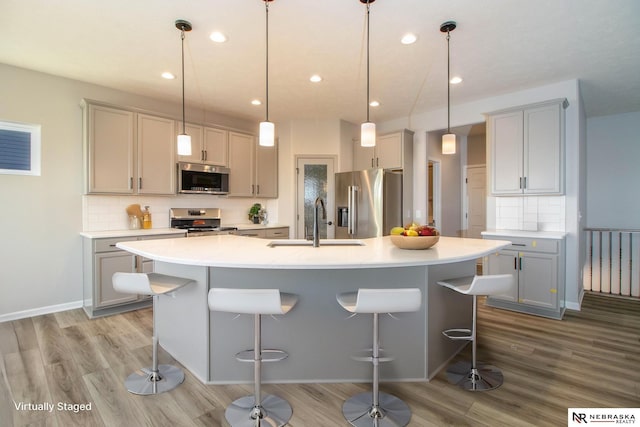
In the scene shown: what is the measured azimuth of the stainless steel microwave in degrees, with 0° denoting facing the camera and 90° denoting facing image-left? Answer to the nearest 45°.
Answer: approximately 315°

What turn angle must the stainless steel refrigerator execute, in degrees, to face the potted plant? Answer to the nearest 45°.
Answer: approximately 45° to its right

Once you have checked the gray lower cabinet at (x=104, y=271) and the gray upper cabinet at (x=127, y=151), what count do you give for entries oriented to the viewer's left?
0

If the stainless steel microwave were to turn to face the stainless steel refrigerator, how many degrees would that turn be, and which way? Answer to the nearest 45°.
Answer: approximately 45° to its left

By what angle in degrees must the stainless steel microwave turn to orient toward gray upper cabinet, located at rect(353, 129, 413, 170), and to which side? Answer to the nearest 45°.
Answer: approximately 45° to its left

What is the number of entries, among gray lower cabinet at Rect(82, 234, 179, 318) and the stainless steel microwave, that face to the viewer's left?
0

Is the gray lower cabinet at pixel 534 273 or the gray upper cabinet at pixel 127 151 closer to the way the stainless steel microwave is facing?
the gray lower cabinet

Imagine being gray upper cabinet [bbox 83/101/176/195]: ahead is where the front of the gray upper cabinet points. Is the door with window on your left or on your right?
on your left

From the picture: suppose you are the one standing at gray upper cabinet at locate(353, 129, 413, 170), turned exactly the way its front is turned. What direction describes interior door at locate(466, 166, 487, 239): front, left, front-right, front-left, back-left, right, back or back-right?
back

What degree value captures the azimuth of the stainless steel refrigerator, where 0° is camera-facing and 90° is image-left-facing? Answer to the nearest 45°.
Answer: approximately 45°
